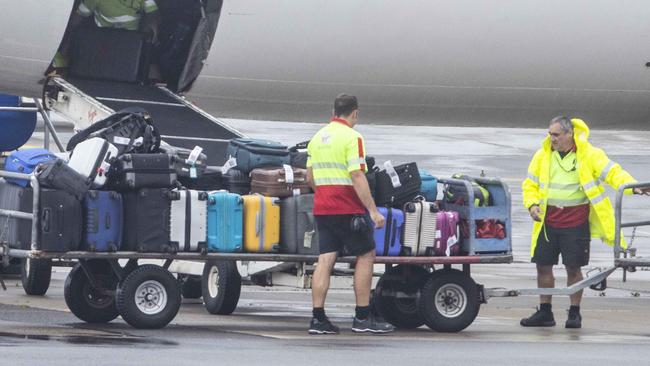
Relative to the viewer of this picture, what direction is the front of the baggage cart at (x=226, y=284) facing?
facing to the right of the viewer

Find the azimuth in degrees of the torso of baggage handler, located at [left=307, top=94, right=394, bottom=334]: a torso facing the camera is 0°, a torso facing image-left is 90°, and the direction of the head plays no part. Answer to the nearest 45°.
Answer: approximately 225°

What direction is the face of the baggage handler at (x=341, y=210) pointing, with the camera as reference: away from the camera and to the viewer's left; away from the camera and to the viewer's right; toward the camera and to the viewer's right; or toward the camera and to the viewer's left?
away from the camera and to the viewer's right

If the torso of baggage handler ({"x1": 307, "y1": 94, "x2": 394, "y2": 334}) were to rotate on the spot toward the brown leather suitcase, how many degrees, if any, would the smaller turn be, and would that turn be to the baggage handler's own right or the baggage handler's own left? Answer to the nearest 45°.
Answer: approximately 90° to the baggage handler's own left

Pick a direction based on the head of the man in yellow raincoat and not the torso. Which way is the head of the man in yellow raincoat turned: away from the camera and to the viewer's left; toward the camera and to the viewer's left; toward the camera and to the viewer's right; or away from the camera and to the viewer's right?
toward the camera and to the viewer's left

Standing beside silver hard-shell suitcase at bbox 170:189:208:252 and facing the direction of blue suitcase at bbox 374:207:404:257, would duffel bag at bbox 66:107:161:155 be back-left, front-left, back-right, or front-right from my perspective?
back-left

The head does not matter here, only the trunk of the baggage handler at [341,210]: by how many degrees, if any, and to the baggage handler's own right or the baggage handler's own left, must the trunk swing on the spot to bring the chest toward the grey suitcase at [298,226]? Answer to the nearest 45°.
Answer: approximately 90° to the baggage handler's own left
